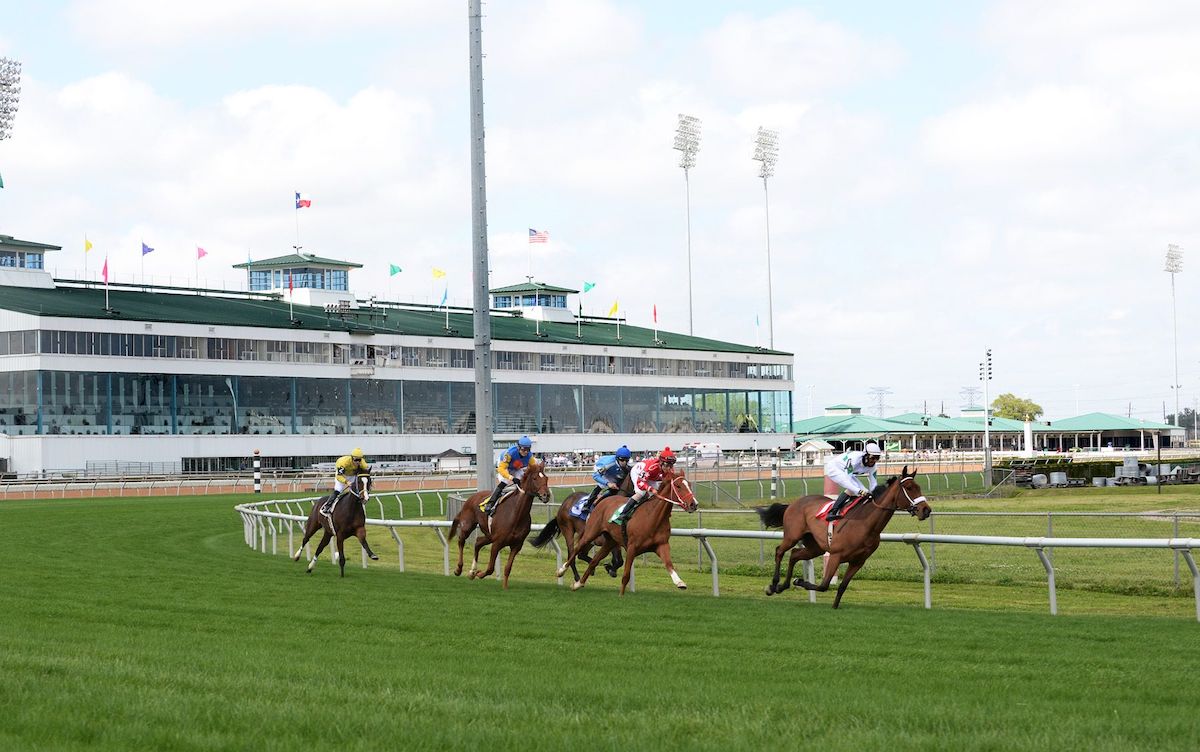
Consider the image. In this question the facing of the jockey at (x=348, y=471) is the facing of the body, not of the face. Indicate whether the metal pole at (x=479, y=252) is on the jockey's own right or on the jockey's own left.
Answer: on the jockey's own left

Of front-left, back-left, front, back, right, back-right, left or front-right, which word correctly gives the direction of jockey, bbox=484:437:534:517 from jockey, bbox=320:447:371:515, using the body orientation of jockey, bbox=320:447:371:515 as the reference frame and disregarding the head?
front

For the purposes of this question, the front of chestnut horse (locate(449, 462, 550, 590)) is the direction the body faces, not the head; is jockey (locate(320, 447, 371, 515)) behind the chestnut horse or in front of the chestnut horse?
behind

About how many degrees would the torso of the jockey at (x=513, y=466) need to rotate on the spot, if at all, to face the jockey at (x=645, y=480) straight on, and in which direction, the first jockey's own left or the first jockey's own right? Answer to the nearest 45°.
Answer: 0° — they already face them

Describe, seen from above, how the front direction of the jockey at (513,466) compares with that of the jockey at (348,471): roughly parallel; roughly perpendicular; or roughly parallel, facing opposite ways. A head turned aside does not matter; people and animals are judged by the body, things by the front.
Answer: roughly parallel

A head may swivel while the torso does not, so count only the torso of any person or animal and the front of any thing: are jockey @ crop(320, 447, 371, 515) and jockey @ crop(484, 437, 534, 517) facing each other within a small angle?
no

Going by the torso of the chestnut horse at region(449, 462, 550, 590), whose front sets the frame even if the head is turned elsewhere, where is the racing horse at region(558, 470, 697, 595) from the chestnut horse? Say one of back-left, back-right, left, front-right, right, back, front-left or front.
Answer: front

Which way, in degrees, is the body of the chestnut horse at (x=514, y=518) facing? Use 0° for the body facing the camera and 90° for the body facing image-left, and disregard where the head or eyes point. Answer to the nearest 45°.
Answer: approximately 315°

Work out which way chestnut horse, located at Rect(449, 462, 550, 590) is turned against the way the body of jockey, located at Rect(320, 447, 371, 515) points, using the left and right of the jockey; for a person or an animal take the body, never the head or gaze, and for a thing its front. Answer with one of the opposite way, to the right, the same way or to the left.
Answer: the same way

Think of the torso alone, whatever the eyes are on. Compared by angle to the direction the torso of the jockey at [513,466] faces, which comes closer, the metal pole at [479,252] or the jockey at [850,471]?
the jockey

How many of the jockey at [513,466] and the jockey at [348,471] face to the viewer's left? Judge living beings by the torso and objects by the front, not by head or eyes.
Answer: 0

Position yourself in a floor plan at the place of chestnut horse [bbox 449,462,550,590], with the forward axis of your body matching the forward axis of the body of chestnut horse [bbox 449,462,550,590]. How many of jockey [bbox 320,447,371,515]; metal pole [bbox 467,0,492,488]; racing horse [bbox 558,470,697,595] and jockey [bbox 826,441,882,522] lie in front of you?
2

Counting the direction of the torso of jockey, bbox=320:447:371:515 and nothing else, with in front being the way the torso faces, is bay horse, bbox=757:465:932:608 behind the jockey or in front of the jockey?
in front

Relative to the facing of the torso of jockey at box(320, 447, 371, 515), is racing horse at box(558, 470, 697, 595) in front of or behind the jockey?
in front

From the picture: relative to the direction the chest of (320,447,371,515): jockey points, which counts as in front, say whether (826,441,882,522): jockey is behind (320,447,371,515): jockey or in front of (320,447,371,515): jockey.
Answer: in front

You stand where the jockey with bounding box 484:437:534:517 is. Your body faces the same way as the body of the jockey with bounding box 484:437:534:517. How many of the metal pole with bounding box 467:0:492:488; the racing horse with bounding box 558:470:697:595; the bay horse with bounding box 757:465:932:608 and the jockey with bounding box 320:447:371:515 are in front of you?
2

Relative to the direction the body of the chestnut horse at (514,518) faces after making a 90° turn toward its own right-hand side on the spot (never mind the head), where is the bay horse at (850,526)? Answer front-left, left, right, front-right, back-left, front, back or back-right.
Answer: left

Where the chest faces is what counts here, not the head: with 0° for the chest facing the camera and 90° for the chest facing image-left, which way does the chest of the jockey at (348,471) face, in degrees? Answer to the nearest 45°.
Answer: approximately 315°
